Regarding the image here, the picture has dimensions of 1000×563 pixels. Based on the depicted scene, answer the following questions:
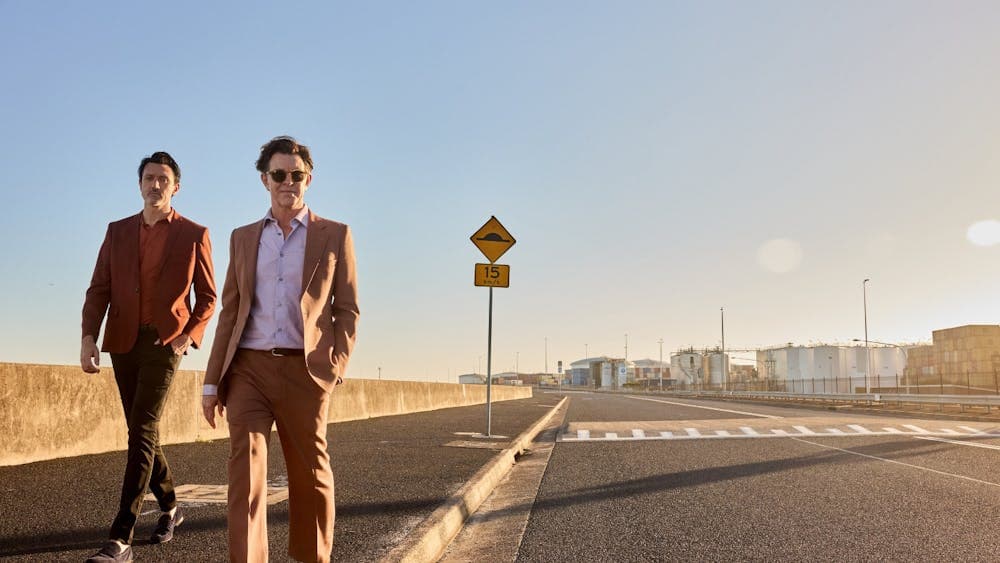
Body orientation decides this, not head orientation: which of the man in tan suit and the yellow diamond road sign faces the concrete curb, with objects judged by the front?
the yellow diamond road sign

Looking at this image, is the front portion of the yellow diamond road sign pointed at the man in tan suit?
yes

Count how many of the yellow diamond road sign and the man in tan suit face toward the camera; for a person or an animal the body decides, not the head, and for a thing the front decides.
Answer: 2

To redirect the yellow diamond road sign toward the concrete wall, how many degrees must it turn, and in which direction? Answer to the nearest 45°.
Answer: approximately 45° to its right

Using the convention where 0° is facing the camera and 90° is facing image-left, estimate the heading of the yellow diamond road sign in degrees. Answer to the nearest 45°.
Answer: approximately 0°

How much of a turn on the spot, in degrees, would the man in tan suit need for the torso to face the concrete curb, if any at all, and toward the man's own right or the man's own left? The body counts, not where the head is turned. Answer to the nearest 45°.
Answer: approximately 135° to the man's own left

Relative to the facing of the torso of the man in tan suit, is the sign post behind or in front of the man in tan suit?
behind

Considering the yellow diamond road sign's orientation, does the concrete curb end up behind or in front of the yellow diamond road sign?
in front

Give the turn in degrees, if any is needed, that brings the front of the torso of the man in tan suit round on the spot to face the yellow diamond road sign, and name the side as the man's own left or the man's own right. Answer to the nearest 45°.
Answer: approximately 180°
